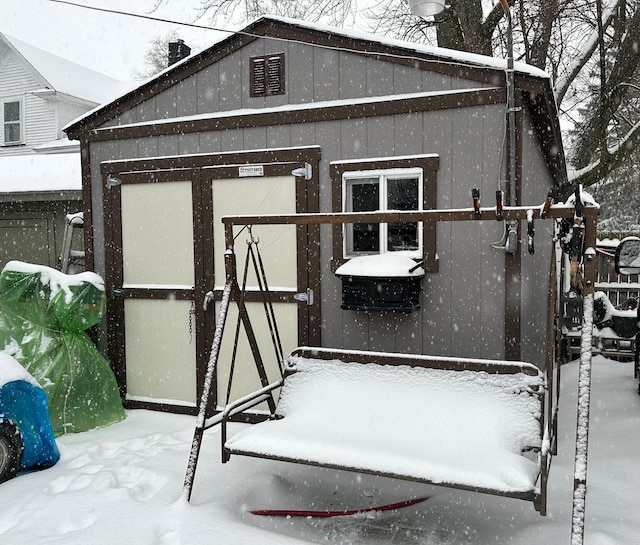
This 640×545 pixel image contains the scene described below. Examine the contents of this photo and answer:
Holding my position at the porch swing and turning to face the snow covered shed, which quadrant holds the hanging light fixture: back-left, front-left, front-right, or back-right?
front-right

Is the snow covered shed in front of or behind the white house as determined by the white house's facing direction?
in front

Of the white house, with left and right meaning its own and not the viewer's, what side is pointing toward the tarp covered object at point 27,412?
front

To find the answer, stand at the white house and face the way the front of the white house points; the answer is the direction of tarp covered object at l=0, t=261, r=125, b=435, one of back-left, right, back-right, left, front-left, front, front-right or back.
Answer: front

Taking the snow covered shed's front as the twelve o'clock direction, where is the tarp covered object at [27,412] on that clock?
The tarp covered object is roughly at 2 o'clock from the snow covered shed.

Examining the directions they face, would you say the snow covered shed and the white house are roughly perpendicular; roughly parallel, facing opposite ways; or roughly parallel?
roughly parallel

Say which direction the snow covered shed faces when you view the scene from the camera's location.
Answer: facing the viewer

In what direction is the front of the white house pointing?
toward the camera

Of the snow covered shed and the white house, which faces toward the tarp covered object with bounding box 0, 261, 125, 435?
the white house

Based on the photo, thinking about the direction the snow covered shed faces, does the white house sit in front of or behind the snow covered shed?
behind
